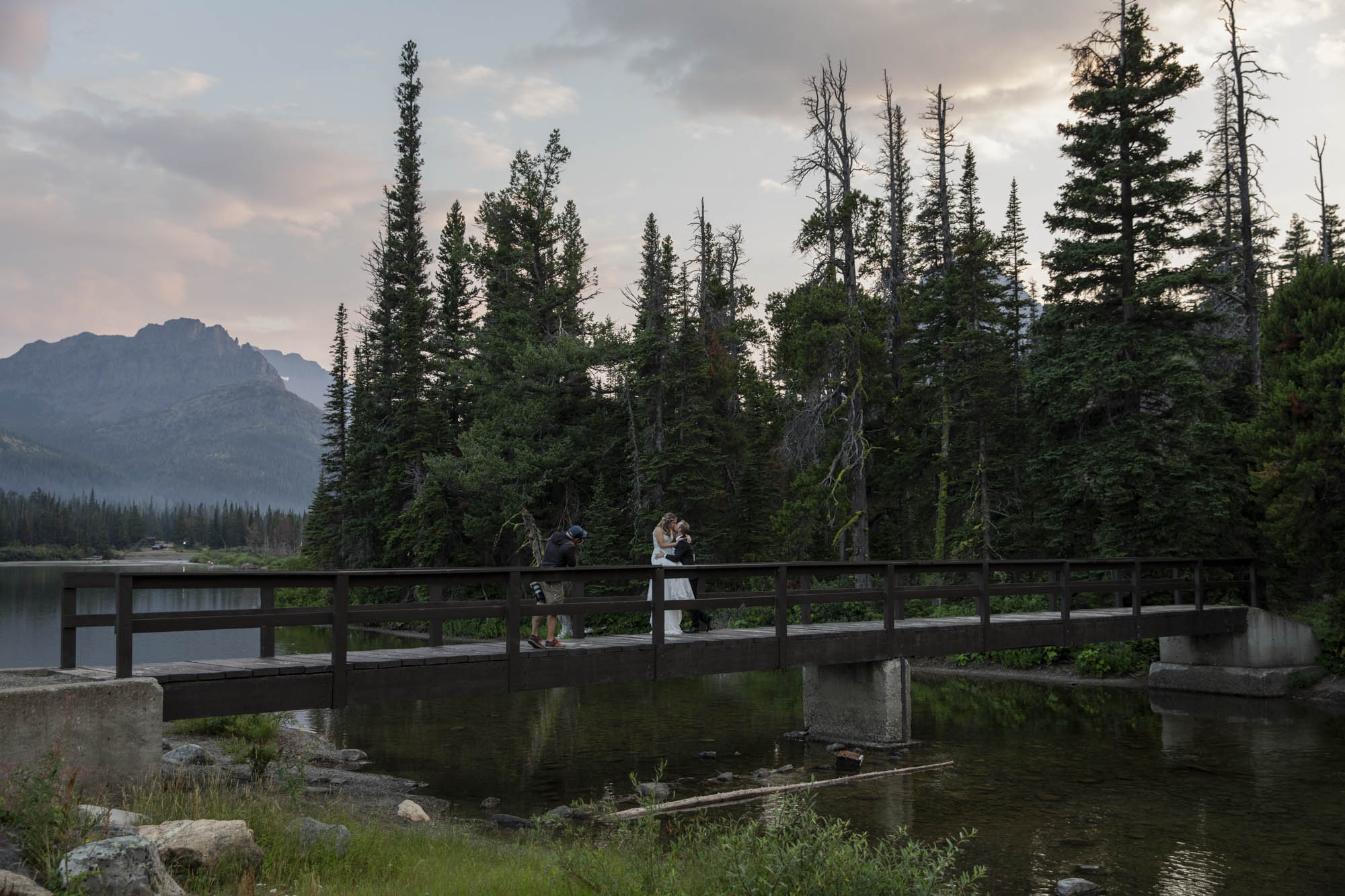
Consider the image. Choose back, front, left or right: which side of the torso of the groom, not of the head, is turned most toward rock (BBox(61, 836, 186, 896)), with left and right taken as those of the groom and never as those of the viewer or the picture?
left

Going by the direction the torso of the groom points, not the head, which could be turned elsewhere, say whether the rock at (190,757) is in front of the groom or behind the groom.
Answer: in front

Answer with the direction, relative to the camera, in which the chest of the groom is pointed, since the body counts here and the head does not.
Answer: to the viewer's left

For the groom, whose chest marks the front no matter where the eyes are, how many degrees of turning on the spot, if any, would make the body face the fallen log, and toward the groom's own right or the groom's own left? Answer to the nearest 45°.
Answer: approximately 90° to the groom's own left

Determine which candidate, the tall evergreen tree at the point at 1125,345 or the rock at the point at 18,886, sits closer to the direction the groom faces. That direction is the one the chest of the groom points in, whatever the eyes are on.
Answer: the rock

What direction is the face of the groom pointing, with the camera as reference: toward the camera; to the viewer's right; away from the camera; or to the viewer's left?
to the viewer's left

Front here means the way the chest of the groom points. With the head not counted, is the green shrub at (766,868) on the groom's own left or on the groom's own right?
on the groom's own left

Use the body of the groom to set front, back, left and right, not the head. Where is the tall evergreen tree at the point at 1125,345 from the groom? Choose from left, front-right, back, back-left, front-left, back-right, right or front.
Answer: back-right
